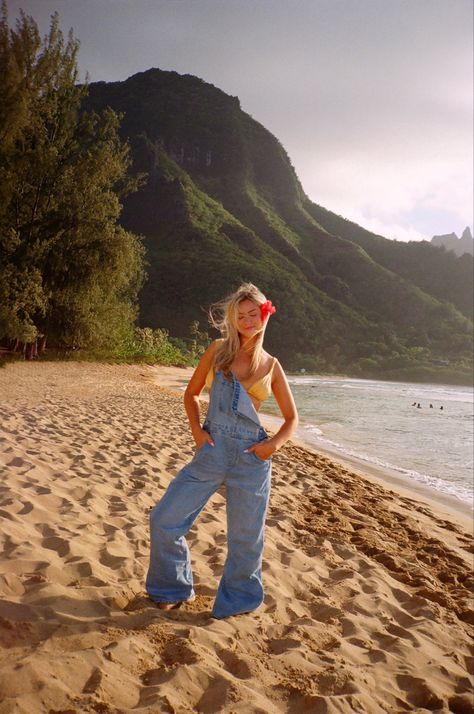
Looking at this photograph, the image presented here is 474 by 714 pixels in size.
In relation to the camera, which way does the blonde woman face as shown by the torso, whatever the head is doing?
toward the camera

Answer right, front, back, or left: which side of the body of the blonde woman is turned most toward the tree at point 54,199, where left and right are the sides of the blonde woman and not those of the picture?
back
